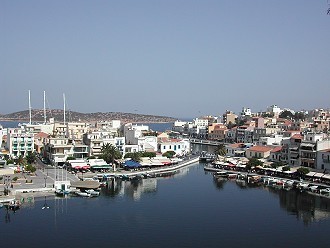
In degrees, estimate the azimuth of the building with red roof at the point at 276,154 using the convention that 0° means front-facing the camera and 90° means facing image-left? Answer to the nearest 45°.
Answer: approximately 45°

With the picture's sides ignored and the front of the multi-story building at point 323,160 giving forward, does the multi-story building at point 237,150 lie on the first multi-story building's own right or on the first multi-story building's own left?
on the first multi-story building's own right

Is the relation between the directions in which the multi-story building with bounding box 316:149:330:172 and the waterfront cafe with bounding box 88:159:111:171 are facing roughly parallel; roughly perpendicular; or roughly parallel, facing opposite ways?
roughly perpendicular

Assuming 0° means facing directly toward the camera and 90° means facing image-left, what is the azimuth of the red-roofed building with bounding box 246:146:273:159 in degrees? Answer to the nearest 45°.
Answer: approximately 45°

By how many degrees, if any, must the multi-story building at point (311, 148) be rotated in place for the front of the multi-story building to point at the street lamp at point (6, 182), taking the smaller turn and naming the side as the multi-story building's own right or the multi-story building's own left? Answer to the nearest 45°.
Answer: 0° — it already faces it

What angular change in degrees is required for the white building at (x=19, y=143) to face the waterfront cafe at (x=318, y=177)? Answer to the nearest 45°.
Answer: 0° — it already faces it

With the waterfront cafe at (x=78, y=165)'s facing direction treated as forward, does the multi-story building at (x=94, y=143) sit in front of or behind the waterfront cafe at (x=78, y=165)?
behind

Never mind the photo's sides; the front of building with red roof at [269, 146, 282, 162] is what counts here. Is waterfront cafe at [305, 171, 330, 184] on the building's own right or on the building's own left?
on the building's own left

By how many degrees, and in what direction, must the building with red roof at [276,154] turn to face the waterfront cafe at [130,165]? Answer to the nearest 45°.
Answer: approximately 45° to its right

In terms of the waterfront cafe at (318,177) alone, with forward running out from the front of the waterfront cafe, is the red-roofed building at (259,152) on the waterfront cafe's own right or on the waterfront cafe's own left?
on the waterfront cafe's own right
